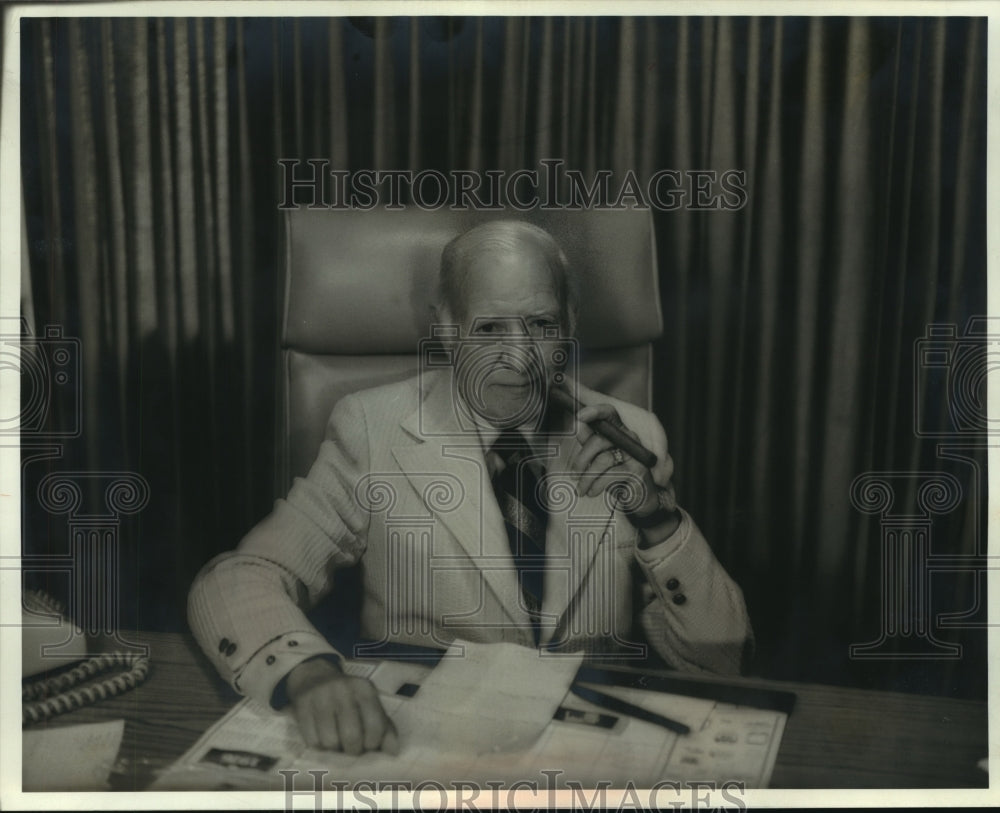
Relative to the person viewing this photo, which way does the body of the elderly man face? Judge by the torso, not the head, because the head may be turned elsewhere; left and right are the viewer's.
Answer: facing the viewer

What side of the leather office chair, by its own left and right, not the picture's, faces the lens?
front

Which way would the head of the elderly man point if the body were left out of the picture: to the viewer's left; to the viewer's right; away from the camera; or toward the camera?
toward the camera
